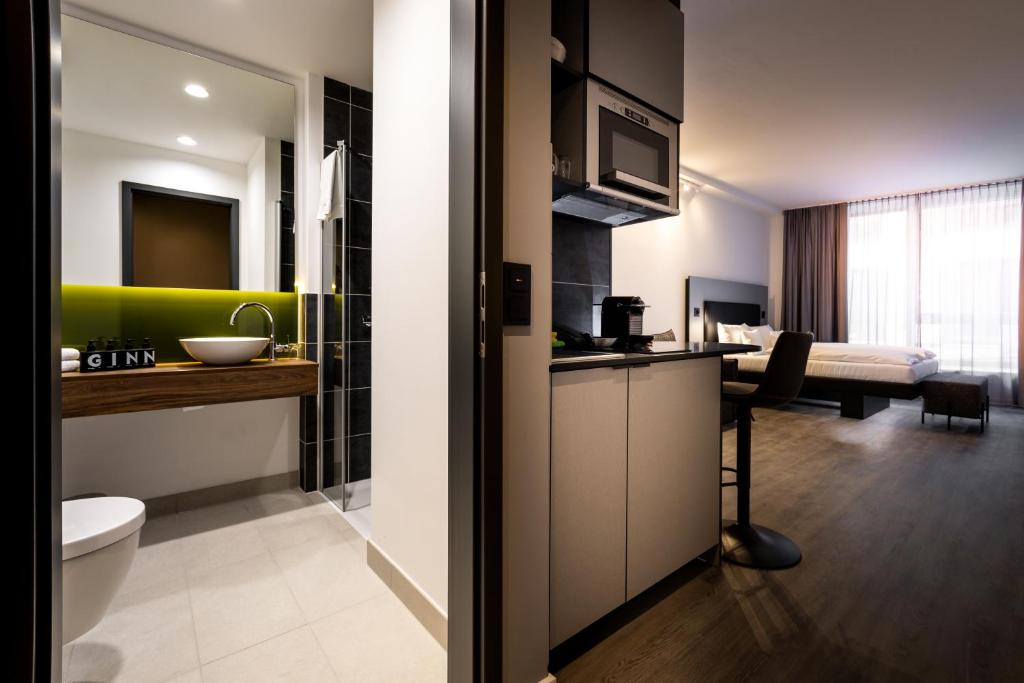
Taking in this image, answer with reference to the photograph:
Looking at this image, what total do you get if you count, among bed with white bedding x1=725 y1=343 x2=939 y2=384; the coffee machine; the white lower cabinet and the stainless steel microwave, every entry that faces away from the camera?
0

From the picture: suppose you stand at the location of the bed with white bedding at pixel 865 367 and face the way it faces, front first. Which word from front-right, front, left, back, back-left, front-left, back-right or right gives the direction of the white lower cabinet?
right

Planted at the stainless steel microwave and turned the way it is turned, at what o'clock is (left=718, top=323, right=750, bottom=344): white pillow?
The white pillow is roughly at 8 o'clock from the stainless steel microwave.

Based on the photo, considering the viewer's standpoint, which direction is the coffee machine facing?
facing the viewer and to the right of the viewer

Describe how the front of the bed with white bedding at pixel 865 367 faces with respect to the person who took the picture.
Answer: facing to the right of the viewer

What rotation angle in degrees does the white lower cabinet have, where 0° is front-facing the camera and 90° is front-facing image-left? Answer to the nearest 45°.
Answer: approximately 315°

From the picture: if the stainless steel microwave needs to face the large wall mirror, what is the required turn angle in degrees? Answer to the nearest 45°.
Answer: approximately 135° to its right

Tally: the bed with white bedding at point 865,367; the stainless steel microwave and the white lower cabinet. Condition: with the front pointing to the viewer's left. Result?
0

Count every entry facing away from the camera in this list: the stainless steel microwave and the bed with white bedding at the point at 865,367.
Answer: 0

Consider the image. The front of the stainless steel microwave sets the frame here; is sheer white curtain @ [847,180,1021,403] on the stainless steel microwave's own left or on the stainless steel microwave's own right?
on the stainless steel microwave's own left

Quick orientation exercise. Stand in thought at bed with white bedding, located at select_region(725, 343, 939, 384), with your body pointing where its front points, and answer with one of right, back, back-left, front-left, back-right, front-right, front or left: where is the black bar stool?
right

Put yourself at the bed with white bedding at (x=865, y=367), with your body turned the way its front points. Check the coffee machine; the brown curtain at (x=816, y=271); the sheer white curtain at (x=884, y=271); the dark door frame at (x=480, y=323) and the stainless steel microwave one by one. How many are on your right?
3
